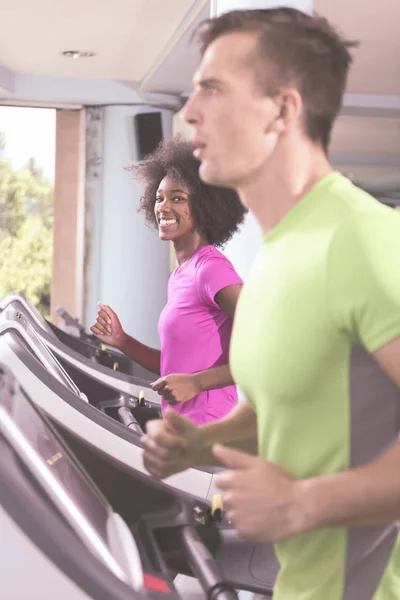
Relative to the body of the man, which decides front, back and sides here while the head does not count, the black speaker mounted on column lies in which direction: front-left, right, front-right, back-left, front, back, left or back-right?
right

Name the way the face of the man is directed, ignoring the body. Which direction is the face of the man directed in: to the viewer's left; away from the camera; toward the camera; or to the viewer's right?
to the viewer's left

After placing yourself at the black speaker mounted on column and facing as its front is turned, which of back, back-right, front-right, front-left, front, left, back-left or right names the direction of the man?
front

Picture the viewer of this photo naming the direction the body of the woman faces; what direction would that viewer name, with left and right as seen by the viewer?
facing the viewer and to the left of the viewer

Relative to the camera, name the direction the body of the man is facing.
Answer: to the viewer's left

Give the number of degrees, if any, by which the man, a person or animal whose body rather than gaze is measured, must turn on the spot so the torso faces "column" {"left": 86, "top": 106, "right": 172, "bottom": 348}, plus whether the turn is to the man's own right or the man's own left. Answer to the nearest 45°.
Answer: approximately 90° to the man's own right

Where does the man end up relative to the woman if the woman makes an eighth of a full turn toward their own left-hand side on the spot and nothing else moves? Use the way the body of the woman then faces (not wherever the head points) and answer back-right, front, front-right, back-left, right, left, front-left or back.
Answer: front

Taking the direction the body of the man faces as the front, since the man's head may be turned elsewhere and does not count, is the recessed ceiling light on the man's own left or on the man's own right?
on the man's own right

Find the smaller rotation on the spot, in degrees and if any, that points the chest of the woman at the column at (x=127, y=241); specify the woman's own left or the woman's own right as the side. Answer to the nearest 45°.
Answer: approximately 135° to the woman's own right

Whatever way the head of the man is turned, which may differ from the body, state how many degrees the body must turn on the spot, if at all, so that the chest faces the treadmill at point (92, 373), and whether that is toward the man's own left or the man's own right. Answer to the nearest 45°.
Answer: approximately 90° to the man's own right
